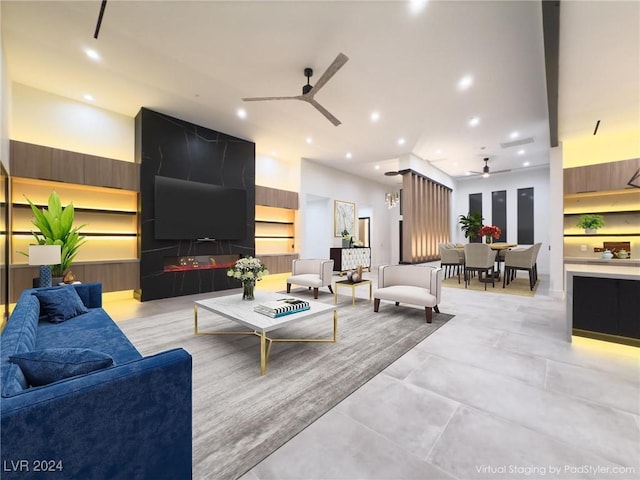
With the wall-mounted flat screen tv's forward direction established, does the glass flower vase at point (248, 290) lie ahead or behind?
ahead

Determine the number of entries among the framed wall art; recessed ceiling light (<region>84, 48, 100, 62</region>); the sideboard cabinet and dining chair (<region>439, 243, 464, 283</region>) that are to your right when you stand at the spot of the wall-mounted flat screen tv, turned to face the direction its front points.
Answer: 1

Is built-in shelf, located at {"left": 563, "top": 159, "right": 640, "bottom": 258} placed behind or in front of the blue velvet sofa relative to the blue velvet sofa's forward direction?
in front

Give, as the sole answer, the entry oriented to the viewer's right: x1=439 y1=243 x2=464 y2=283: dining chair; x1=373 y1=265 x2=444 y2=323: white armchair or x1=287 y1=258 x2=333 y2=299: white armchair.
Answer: the dining chair

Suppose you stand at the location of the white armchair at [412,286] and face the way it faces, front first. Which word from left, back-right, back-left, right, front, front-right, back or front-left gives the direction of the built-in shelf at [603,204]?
back

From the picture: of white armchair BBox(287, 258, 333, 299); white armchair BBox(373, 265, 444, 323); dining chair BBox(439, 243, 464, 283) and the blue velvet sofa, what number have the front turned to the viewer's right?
2

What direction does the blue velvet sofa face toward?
to the viewer's right

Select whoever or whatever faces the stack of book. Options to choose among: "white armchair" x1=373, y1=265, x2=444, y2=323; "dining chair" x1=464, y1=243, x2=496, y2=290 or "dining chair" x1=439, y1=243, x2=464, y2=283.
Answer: the white armchair

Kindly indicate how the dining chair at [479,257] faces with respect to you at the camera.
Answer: facing away from the viewer and to the right of the viewer

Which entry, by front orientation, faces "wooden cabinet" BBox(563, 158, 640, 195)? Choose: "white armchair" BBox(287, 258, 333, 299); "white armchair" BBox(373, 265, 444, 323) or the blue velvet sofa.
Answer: the blue velvet sofa

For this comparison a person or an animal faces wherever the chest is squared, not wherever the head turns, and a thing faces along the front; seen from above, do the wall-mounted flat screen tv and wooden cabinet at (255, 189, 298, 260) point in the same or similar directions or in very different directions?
same or similar directions

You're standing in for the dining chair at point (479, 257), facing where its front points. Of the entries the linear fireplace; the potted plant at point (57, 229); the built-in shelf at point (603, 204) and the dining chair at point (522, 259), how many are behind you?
2

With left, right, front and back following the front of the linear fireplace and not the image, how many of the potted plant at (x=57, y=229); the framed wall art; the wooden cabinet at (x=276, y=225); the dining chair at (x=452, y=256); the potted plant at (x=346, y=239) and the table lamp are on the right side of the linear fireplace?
2

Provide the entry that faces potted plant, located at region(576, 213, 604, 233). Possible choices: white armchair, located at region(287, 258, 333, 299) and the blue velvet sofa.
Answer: the blue velvet sofa

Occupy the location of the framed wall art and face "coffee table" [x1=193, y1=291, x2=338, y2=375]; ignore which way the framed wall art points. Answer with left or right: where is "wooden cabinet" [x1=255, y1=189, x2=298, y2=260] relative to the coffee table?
right
